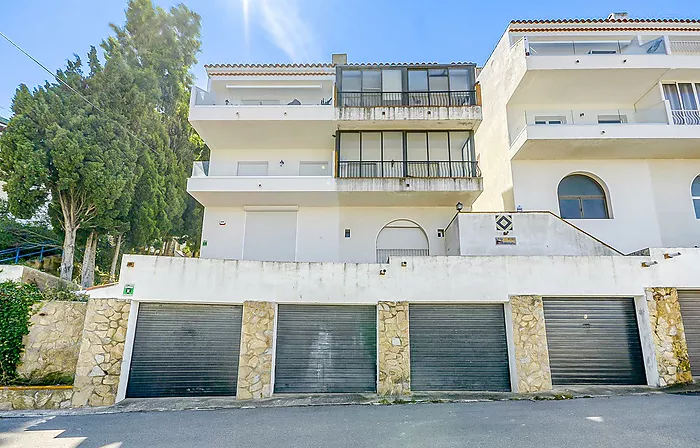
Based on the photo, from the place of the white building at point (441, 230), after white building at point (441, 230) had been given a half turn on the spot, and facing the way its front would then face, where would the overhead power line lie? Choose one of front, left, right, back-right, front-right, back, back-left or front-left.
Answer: left

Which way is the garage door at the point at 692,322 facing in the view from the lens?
facing the viewer

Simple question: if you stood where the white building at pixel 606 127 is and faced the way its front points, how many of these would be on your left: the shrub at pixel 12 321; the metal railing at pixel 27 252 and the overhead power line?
0

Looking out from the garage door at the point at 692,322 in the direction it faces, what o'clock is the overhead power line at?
The overhead power line is roughly at 2 o'clock from the garage door.

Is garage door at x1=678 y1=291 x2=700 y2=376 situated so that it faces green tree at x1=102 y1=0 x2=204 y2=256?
no

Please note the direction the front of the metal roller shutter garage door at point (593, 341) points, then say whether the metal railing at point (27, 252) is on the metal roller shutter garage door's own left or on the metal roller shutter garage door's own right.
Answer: on the metal roller shutter garage door's own right

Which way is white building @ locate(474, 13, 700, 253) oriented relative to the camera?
toward the camera

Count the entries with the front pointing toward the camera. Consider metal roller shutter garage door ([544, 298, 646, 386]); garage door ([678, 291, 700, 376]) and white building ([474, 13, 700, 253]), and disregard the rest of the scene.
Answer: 3

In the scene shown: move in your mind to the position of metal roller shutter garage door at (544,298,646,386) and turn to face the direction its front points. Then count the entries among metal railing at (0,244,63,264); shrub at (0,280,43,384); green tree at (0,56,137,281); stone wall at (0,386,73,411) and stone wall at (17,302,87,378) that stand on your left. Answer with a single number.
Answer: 0

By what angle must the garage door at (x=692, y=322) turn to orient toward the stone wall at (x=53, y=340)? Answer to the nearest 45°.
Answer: approximately 45° to its right

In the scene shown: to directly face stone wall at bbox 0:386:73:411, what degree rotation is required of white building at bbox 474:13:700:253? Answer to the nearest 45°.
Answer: approximately 45° to its right

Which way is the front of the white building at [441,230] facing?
toward the camera

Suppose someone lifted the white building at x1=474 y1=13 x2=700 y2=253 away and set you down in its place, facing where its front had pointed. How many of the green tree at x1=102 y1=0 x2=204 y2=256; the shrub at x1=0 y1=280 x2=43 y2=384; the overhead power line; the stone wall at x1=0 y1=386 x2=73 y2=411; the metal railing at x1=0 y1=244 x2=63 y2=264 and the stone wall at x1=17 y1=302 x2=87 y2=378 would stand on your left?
0

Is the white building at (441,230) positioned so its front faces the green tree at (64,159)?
no

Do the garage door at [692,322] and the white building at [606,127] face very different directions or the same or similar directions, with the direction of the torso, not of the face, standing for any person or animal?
same or similar directions

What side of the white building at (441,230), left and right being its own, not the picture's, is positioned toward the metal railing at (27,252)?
right

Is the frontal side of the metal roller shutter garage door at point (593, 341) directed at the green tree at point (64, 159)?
no

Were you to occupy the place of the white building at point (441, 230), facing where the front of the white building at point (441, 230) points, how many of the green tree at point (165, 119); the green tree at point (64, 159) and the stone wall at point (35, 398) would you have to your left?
0

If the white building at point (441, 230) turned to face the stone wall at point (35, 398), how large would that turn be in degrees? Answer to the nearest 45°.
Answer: approximately 45° to its right
